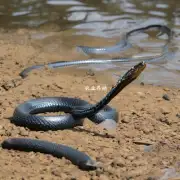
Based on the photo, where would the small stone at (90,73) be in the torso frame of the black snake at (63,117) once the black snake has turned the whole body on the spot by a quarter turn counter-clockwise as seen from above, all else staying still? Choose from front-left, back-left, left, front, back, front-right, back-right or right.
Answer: front

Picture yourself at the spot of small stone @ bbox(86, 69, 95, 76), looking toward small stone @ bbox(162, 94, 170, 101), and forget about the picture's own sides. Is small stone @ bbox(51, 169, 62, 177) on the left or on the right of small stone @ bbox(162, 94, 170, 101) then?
right

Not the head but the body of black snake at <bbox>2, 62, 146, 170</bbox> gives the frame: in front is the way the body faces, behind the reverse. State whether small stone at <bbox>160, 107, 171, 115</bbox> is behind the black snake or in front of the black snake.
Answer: in front

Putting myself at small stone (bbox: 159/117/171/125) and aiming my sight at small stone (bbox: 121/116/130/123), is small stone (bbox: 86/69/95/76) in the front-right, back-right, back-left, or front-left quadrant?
front-right

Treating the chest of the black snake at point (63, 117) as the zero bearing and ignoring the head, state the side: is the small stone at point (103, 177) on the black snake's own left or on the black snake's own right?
on the black snake's own right

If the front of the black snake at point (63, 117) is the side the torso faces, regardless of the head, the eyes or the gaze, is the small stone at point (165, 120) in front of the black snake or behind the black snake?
in front

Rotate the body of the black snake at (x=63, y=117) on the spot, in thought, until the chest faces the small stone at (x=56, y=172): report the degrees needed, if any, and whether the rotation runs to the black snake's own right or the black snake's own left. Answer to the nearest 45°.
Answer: approximately 90° to the black snake's own right

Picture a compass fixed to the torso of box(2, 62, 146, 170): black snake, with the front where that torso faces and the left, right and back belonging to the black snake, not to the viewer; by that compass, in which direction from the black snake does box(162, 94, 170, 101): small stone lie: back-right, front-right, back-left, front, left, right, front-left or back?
front-left

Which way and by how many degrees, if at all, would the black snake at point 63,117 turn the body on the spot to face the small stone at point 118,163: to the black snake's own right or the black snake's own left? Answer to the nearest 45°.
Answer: approximately 45° to the black snake's own right

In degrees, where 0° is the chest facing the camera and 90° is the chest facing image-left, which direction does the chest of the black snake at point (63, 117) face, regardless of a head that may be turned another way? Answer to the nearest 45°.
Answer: approximately 270°
